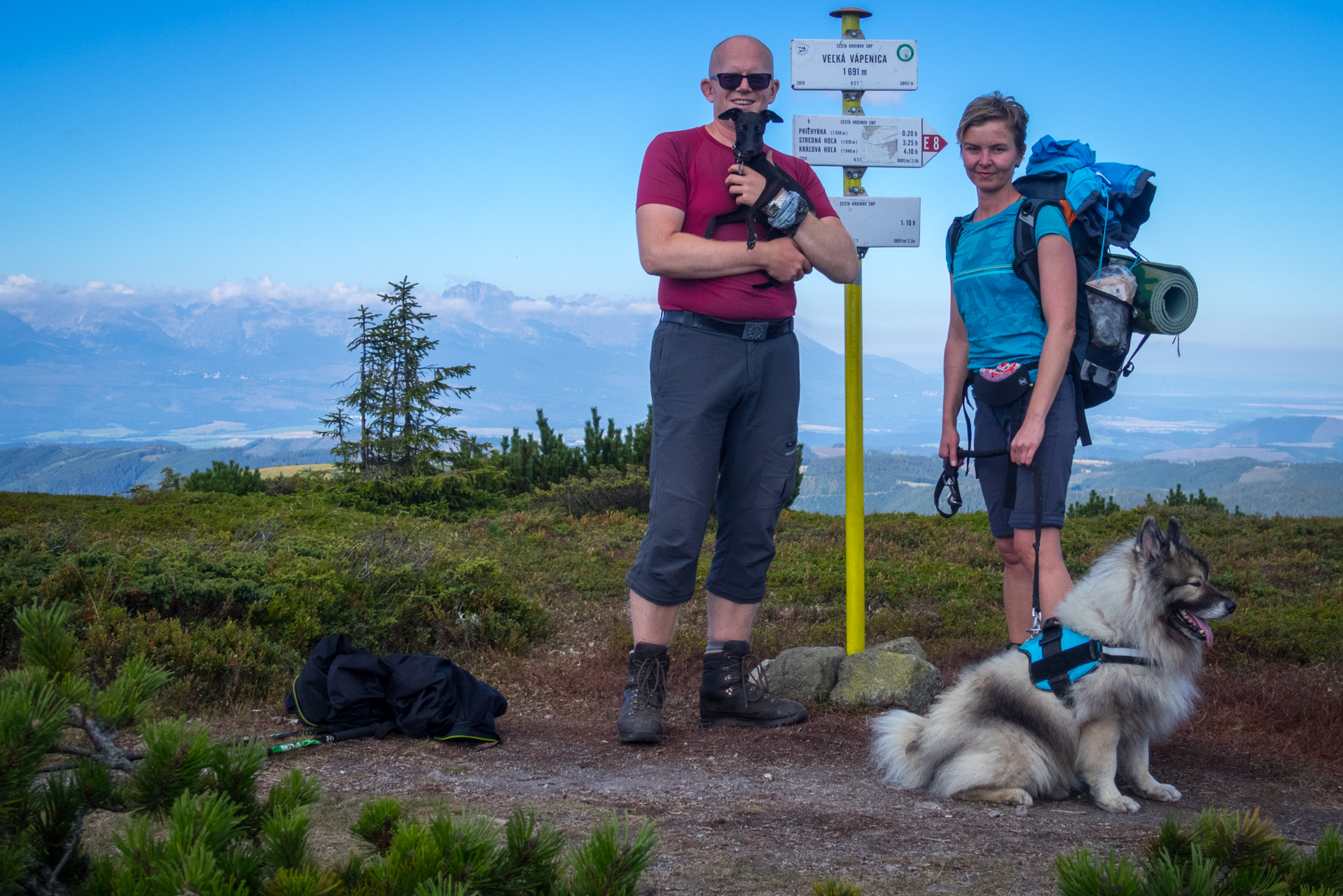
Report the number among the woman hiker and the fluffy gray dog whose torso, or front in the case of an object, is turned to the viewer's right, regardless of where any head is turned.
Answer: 1

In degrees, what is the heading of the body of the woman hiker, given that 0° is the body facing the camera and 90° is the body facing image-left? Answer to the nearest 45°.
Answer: approximately 45°

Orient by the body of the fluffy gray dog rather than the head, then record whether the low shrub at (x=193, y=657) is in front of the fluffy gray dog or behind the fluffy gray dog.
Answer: behind

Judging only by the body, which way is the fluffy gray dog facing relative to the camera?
to the viewer's right

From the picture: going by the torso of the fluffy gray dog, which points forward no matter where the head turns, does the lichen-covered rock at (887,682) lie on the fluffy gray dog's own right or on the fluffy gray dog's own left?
on the fluffy gray dog's own left

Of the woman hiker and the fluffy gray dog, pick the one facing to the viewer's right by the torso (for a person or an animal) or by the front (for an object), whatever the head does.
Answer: the fluffy gray dog

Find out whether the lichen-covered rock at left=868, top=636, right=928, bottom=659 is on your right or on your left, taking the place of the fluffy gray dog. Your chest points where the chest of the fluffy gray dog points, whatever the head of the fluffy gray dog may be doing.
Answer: on your left
